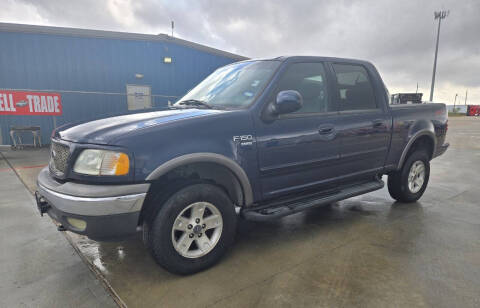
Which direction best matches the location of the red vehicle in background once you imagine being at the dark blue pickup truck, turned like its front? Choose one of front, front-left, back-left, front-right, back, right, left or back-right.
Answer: back

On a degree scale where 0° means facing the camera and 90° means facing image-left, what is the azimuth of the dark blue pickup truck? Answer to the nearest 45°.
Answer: approximately 45°
